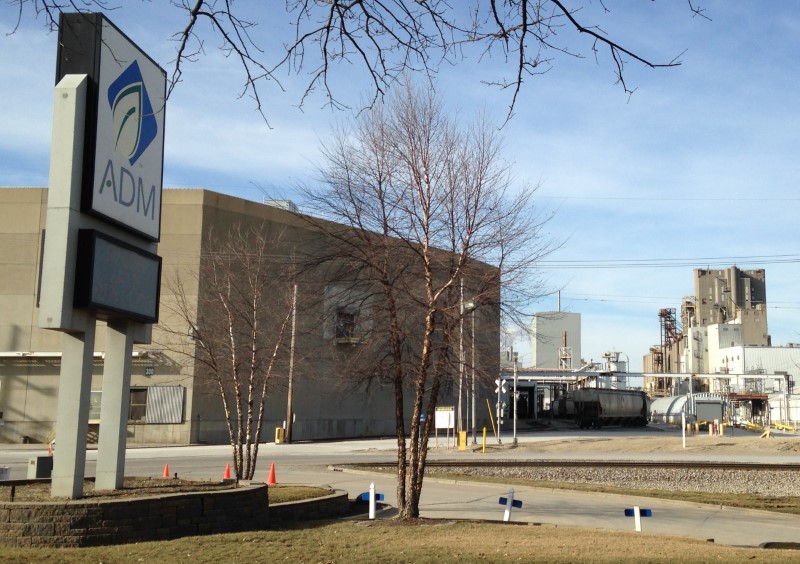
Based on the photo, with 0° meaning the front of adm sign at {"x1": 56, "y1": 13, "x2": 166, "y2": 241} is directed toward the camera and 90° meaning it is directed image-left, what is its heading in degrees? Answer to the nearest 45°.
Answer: approximately 315°

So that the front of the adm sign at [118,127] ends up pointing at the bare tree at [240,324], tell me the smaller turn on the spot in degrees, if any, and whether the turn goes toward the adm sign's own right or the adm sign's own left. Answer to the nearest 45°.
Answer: approximately 90° to the adm sign's own left

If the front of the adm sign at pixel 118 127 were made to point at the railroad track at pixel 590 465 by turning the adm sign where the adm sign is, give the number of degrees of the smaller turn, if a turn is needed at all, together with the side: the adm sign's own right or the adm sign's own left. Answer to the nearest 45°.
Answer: approximately 90° to the adm sign's own left
